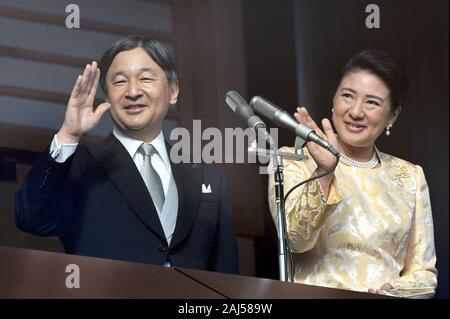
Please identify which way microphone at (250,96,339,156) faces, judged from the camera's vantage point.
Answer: facing to the left of the viewer

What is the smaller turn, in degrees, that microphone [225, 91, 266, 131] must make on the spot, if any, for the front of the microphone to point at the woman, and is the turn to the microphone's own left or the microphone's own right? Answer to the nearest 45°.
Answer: approximately 90° to the microphone's own right

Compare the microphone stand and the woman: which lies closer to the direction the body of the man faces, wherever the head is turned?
the microphone stand

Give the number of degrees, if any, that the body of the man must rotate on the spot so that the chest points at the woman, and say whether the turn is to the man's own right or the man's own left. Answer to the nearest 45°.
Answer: approximately 90° to the man's own left

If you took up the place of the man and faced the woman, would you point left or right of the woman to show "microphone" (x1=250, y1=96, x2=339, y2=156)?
right

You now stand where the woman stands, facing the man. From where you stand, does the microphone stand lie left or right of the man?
left

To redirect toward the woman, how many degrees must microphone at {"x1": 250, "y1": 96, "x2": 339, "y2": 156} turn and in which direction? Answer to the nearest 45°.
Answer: approximately 135° to its right

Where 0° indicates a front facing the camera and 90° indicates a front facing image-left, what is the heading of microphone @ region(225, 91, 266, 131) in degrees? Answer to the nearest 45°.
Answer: approximately 135°
